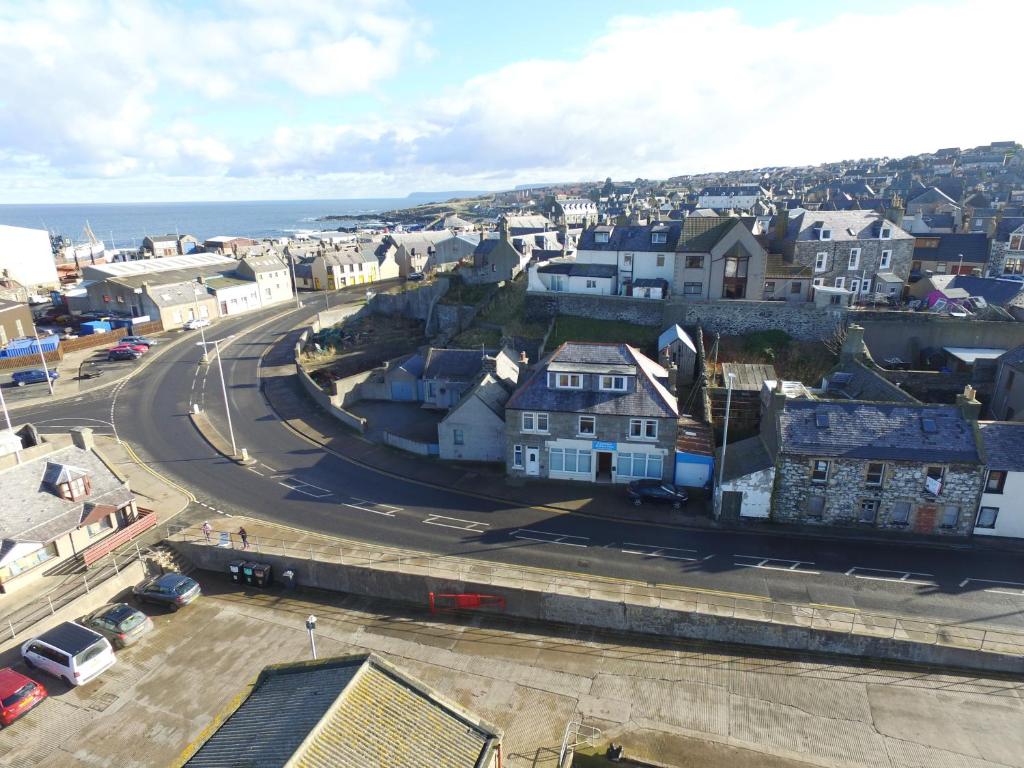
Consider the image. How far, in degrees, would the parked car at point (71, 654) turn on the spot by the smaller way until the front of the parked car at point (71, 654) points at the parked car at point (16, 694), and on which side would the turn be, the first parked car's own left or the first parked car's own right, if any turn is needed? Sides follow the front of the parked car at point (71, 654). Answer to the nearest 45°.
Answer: approximately 90° to the first parked car's own left

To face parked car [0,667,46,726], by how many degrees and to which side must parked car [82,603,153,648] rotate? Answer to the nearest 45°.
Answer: approximately 90° to its left

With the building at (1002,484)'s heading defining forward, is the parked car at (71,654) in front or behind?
in front

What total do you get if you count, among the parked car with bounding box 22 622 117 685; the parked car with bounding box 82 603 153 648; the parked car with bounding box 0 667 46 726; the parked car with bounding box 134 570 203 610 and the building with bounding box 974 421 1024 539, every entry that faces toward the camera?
1

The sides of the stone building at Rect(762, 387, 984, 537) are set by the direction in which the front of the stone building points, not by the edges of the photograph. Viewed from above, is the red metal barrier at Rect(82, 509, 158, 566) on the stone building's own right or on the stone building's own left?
on the stone building's own right

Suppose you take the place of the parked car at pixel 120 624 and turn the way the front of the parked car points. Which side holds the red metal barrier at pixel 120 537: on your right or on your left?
on your right

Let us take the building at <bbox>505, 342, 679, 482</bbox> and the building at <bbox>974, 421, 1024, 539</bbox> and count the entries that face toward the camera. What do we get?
2

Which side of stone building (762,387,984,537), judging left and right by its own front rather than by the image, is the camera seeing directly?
front

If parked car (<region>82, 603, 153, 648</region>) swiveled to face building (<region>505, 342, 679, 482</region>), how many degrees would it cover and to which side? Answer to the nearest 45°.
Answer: approximately 135° to its right

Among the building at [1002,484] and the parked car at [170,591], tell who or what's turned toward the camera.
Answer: the building

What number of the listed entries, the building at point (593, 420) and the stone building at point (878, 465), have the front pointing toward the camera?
2

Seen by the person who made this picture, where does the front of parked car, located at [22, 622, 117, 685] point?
facing away from the viewer and to the left of the viewer

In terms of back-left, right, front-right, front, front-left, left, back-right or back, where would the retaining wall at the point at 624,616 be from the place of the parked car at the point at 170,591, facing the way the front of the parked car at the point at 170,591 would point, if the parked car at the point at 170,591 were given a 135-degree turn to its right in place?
front-right

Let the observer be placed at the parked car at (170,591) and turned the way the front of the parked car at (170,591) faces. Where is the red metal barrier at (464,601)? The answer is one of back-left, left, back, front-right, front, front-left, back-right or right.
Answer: back

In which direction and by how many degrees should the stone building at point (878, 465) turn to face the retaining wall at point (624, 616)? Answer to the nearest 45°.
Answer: approximately 45° to its right

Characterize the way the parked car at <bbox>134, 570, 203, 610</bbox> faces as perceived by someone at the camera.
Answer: facing away from the viewer and to the left of the viewer

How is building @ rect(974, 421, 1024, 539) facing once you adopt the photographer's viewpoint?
facing the viewer

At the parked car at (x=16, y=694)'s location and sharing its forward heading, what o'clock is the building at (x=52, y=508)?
The building is roughly at 2 o'clock from the parked car.

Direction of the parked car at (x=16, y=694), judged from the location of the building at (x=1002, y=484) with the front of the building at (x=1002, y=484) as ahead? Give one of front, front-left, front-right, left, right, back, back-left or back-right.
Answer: front-right
